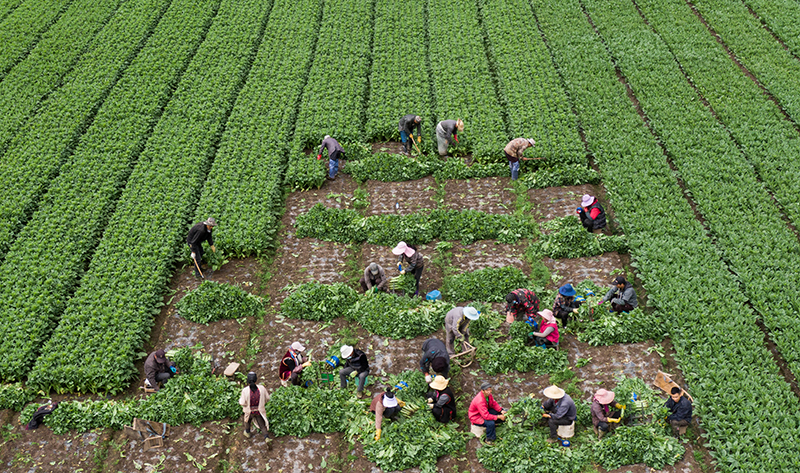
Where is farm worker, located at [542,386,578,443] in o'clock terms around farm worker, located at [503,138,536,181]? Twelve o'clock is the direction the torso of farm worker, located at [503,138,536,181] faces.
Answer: farm worker, located at [542,386,578,443] is roughly at 3 o'clock from farm worker, located at [503,138,536,181].

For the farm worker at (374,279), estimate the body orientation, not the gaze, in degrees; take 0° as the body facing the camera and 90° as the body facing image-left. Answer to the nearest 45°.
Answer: approximately 0°

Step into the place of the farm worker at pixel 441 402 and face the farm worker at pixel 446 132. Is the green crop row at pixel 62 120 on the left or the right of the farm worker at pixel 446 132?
left

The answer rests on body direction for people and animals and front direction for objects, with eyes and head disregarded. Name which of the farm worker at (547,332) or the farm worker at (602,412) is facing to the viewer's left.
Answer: the farm worker at (547,332)

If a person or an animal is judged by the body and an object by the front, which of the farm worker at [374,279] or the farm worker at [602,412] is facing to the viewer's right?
the farm worker at [602,412]

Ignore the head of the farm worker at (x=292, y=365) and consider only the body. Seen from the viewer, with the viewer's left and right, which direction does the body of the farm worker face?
facing to the right of the viewer

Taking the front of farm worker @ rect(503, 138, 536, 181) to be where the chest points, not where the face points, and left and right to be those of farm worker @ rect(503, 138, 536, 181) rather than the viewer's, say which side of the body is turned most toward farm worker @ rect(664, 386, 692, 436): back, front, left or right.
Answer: right

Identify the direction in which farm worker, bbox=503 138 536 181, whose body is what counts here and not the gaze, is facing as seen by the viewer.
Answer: to the viewer's right

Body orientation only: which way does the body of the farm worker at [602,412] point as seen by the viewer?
to the viewer's right

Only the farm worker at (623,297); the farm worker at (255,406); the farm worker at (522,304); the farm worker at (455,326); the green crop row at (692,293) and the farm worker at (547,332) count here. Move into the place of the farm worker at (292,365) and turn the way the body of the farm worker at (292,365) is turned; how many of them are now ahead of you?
5

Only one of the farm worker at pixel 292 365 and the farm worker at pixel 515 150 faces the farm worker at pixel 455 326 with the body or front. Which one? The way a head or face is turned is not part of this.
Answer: the farm worker at pixel 292 365
